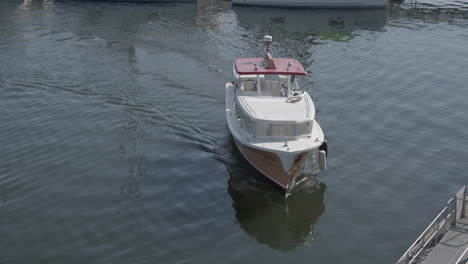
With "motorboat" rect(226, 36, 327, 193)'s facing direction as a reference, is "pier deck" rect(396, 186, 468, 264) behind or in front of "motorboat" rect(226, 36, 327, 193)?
in front

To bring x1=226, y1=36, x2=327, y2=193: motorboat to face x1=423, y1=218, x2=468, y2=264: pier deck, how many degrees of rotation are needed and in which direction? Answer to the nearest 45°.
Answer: approximately 45° to its left

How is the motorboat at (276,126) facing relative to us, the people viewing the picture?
facing the viewer
